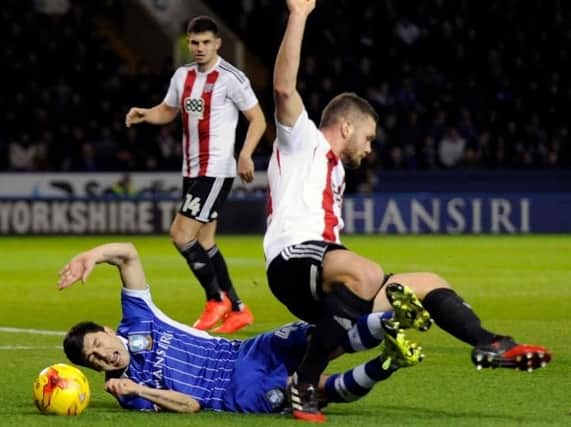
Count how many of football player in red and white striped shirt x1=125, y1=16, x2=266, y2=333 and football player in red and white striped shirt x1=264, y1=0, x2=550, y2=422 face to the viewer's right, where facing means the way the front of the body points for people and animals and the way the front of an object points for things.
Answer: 1

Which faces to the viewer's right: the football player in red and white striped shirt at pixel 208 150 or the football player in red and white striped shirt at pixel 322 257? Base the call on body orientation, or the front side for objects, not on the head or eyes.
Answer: the football player in red and white striped shirt at pixel 322 257

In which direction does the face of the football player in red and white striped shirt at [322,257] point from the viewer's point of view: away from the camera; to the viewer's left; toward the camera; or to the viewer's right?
to the viewer's right

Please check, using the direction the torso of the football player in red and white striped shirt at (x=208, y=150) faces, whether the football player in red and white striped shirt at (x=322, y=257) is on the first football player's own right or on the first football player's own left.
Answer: on the first football player's own left

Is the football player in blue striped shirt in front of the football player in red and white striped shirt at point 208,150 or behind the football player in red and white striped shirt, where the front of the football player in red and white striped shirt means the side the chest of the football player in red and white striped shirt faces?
in front

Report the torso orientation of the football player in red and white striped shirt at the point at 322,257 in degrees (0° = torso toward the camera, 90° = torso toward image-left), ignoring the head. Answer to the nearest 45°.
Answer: approximately 270°
